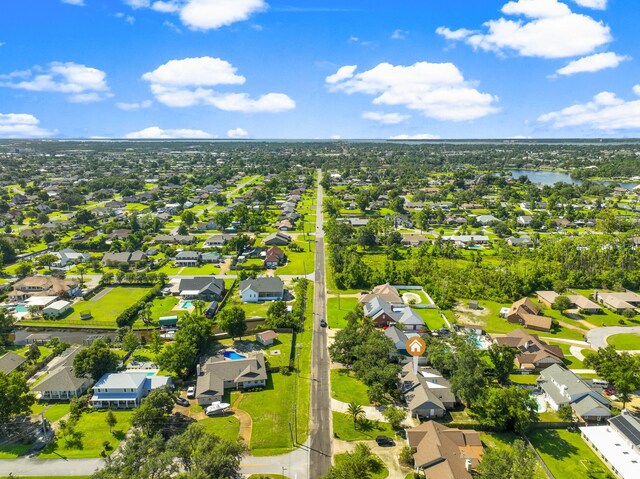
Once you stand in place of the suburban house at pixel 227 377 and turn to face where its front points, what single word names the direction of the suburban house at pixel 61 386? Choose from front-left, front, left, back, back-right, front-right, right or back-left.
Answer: right

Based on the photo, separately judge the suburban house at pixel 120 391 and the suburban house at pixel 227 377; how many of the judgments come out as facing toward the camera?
2

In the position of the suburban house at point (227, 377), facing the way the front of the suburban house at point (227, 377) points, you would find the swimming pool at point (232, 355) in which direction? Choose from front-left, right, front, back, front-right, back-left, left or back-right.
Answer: back

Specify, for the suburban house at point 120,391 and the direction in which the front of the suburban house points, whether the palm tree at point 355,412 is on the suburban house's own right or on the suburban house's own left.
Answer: on the suburban house's own left

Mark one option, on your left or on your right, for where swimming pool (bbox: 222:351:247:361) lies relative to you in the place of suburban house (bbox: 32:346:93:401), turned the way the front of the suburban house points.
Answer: on your left

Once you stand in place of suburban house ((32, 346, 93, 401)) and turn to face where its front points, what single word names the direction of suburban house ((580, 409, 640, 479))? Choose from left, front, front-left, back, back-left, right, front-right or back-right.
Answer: front-left

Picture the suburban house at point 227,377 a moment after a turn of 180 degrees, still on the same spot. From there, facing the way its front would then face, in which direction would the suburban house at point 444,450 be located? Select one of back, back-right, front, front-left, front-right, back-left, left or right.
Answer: back-right

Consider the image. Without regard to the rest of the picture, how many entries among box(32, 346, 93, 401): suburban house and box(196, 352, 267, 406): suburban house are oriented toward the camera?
2

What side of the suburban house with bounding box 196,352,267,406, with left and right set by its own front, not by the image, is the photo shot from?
front

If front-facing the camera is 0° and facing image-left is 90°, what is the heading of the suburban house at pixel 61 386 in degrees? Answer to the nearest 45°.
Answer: approximately 0°

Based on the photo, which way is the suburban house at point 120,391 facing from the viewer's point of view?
toward the camera

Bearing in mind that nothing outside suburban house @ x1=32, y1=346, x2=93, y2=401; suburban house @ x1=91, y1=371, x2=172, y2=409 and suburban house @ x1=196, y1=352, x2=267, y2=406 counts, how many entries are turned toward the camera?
3

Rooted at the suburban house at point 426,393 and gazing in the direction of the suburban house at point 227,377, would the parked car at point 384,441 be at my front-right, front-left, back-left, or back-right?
front-left

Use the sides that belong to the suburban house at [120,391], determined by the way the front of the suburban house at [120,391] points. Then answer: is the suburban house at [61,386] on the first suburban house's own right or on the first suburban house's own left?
on the first suburban house's own right
